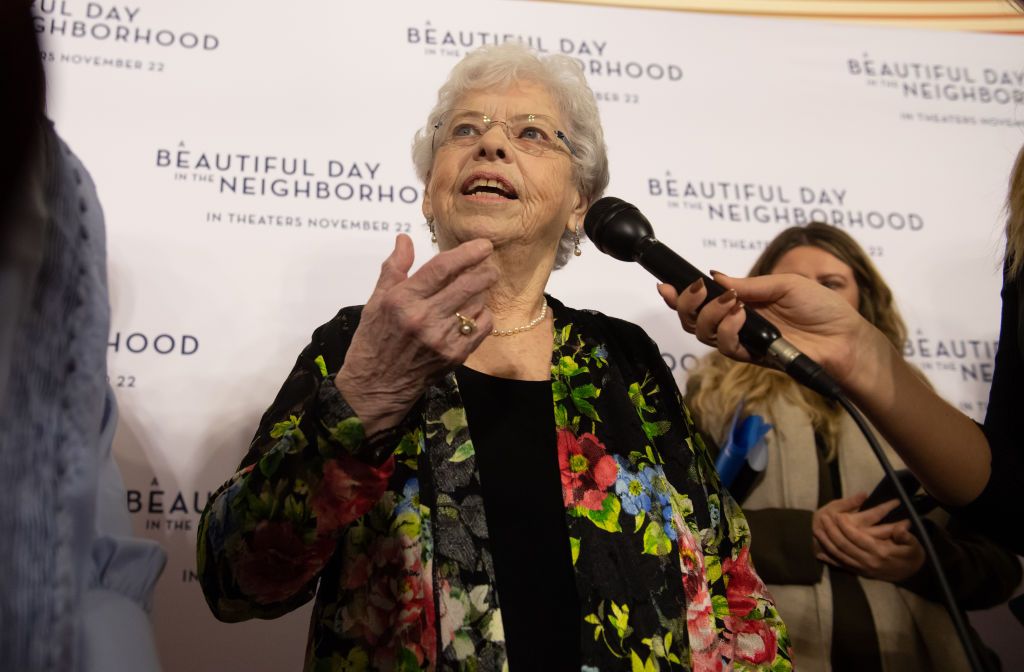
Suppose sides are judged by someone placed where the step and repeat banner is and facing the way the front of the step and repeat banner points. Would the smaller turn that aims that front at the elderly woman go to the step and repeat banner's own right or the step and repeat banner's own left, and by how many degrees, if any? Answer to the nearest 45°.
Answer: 0° — it already faces them

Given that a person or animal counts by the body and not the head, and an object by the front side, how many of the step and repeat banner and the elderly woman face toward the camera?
2

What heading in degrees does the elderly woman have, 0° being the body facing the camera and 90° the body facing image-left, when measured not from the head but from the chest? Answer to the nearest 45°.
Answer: approximately 0°

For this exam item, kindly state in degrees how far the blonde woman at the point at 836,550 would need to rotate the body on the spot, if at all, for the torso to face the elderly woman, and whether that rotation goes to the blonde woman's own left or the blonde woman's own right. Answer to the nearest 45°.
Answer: approximately 45° to the blonde woman's own right

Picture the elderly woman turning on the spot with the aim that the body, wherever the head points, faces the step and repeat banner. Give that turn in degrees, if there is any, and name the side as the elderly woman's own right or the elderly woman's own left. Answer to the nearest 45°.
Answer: approximately 180°
